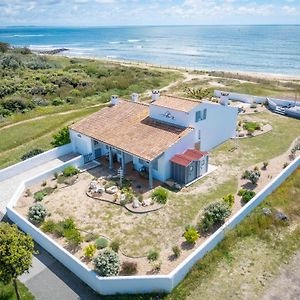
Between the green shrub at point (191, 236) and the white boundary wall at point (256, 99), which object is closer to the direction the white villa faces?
the green shrub

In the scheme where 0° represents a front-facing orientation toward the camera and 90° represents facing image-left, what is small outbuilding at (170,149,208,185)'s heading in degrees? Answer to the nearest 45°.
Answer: approximately 315°

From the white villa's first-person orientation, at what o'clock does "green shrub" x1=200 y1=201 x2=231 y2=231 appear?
The green shrub is roughly at 10 o'clock from the white villa.

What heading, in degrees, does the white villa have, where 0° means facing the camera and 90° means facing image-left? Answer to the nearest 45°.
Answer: approximately 45°

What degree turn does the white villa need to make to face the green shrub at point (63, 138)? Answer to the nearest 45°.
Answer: approximately 45° to its right

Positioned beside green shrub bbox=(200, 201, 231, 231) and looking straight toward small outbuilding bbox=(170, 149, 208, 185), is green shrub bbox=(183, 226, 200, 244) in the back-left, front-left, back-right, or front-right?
back-left

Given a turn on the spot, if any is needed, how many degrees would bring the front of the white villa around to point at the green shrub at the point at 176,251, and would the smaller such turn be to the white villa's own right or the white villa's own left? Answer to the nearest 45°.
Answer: approximately 45° to the white villa's own left

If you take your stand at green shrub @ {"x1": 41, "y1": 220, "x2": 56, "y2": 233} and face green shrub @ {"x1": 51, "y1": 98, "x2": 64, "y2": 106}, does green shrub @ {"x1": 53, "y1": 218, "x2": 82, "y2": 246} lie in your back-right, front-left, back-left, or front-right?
back-right

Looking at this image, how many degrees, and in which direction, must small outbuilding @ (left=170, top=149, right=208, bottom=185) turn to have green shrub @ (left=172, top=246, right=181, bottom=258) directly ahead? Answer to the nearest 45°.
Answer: approximately 45° to its right

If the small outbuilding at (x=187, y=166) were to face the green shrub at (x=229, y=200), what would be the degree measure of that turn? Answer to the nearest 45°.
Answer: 0° — it already faces it

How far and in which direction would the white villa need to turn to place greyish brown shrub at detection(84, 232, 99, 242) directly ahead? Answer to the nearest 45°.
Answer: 0° — it already faces it
